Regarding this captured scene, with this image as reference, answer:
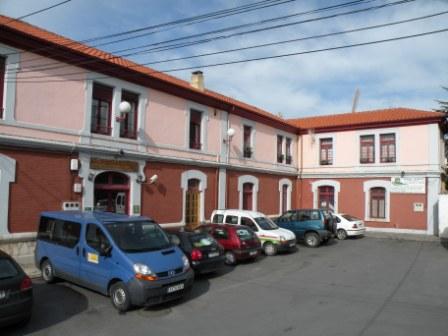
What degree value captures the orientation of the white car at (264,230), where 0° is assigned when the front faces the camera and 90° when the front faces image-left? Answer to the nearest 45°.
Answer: approximately 315°

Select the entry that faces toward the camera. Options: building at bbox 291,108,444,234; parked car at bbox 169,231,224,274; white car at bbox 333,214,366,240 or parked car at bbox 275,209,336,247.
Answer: the building

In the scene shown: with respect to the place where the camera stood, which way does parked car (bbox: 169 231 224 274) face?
facing away from the viewer and to the left of the viewer

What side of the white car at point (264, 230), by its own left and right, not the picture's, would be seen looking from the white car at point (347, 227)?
left

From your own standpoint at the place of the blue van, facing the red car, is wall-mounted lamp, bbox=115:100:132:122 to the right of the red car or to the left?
left

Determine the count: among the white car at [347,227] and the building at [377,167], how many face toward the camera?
1

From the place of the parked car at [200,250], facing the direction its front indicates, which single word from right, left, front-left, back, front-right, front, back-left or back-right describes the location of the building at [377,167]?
right

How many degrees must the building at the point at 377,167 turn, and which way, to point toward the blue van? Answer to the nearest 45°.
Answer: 0° — it already faces it

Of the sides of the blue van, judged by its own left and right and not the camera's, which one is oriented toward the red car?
left

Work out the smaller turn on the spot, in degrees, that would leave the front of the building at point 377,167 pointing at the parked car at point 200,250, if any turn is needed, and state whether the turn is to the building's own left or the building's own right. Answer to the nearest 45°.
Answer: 0° — it already faces it

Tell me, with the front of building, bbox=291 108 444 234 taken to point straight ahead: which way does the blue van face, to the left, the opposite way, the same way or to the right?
to the left

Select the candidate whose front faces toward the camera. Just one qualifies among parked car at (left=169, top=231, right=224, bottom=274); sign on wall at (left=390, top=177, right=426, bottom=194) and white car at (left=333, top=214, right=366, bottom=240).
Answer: the sign on wall

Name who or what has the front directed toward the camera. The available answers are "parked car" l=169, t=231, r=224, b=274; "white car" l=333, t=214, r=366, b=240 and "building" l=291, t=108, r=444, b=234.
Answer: the building
